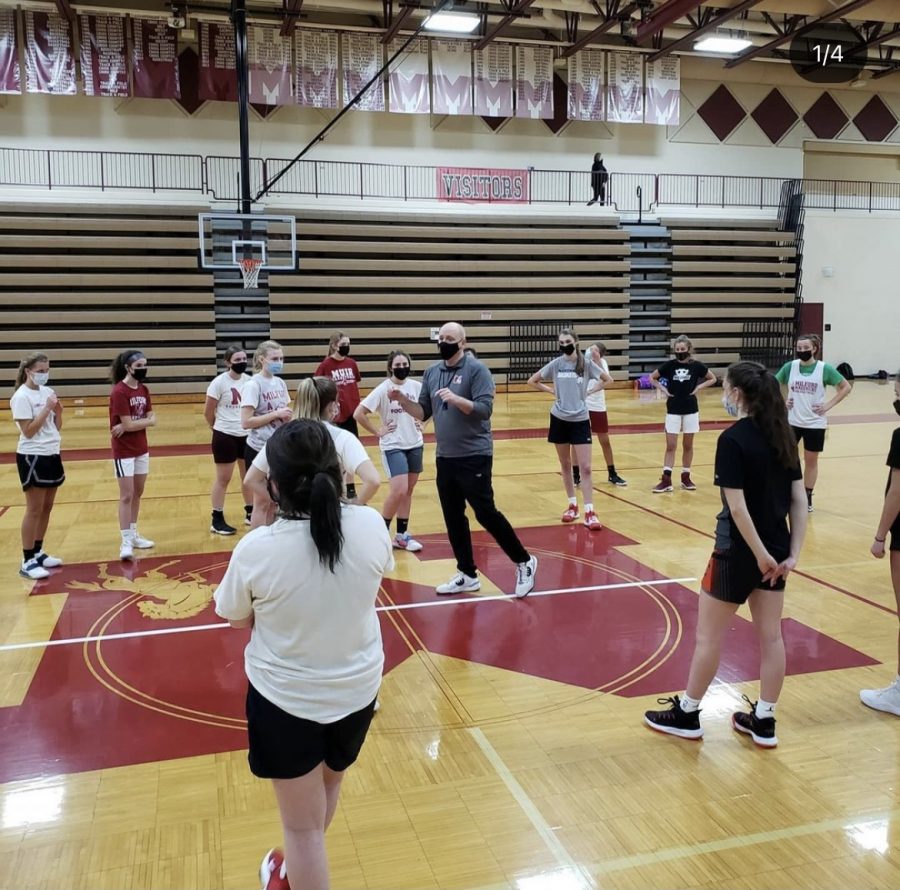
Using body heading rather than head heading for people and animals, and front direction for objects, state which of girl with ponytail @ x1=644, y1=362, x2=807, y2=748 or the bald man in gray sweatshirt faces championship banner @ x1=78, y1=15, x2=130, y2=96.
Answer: the girl with ponytail

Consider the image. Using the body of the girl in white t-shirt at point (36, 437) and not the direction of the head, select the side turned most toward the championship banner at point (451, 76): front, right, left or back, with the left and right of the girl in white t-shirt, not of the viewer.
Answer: left

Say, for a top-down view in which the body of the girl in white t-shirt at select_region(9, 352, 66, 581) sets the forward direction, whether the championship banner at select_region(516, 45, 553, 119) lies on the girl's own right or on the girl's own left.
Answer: on the girl's own left

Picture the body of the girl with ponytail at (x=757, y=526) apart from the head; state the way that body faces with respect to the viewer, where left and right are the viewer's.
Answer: facing away from the viewer and to the left of the viewer

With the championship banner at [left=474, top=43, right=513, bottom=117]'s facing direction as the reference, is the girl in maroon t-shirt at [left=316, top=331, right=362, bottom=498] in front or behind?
in front

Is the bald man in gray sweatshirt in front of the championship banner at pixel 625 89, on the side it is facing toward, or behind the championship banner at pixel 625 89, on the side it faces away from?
in front

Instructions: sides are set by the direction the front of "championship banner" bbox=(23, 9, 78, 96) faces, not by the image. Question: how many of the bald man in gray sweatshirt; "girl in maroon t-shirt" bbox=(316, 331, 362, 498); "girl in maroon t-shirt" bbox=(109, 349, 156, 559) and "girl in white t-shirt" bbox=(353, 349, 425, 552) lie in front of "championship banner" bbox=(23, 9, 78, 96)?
4

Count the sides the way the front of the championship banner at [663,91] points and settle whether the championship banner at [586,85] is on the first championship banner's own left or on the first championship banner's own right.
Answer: on the first championship banner's own right

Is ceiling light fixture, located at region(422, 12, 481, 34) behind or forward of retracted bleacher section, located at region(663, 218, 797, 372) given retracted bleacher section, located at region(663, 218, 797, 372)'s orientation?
forward

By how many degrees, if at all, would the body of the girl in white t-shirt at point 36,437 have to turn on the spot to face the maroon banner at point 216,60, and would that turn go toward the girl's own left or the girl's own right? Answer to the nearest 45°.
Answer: approximately 135° to the girl's own left
